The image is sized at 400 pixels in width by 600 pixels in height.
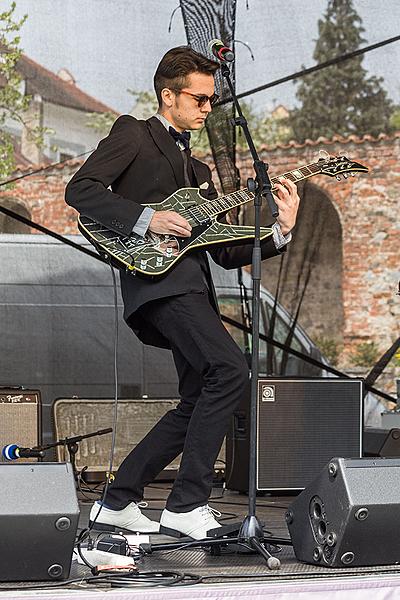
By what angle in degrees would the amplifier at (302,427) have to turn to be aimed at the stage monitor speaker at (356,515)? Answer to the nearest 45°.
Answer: approximately 45° to its right

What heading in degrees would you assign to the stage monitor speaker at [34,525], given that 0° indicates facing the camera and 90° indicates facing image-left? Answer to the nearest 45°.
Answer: approximately 180°

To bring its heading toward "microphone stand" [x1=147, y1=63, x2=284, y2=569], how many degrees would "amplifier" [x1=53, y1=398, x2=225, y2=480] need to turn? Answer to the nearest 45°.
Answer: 0° — it already faces it

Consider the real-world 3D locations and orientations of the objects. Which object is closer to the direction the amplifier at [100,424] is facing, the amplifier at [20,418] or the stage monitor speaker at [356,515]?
the stage monitor speaker

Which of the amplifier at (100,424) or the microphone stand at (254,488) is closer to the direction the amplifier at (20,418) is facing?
the microphone stand

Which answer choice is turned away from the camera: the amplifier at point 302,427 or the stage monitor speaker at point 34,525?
the stage monitor speaker

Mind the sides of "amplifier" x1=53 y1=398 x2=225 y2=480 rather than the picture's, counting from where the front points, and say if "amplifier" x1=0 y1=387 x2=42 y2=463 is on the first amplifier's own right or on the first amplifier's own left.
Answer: on the first amplifier's own right

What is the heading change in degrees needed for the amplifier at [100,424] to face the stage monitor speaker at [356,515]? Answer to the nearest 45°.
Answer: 0° — it already faces it

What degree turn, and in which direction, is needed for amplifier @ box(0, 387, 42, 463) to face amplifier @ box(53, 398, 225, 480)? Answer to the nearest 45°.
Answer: approximately 135° to its left

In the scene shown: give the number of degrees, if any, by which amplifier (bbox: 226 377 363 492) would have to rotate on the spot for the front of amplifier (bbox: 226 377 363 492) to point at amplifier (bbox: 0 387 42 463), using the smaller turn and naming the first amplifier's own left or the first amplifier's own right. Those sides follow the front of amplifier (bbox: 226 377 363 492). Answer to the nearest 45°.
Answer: approximately 135° to the first amplifier's own right

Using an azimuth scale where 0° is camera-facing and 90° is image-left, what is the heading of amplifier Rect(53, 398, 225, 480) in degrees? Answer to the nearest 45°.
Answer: approximately 0°
